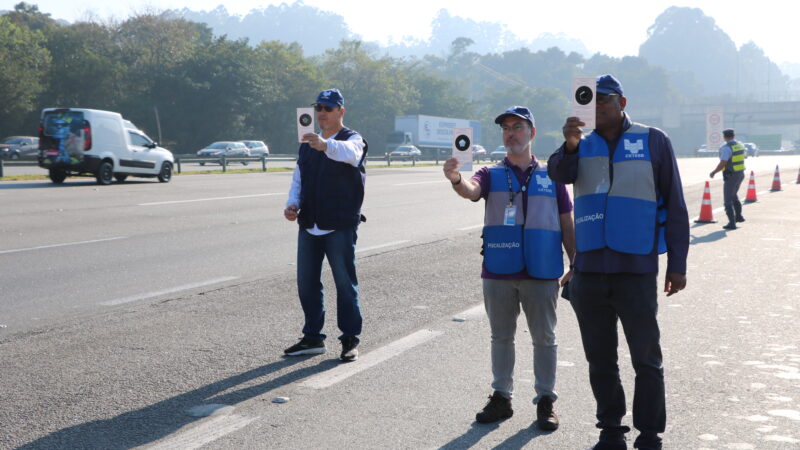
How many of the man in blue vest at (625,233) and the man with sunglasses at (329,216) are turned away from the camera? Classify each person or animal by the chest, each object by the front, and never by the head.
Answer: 0

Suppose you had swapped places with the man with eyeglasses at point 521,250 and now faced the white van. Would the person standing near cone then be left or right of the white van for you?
right

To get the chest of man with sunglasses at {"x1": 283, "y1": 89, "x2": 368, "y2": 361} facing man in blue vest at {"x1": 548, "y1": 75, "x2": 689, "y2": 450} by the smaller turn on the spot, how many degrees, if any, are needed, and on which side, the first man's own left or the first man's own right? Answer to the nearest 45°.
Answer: approximately 90° to the first man's own left

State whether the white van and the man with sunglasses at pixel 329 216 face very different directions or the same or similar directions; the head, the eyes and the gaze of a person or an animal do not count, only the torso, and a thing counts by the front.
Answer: very different directions

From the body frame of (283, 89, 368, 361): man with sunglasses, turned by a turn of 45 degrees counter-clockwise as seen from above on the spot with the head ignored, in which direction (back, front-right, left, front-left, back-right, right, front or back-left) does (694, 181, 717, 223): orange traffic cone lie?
back-left

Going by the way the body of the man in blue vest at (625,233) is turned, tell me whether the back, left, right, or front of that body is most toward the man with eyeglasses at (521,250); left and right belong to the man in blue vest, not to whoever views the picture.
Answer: right

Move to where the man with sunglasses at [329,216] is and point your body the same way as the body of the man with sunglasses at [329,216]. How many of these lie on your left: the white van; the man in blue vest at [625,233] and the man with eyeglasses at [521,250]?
2

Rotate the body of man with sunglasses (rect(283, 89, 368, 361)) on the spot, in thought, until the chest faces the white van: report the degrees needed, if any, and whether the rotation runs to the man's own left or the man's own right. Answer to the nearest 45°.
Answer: approximately 135° to the man's own right
